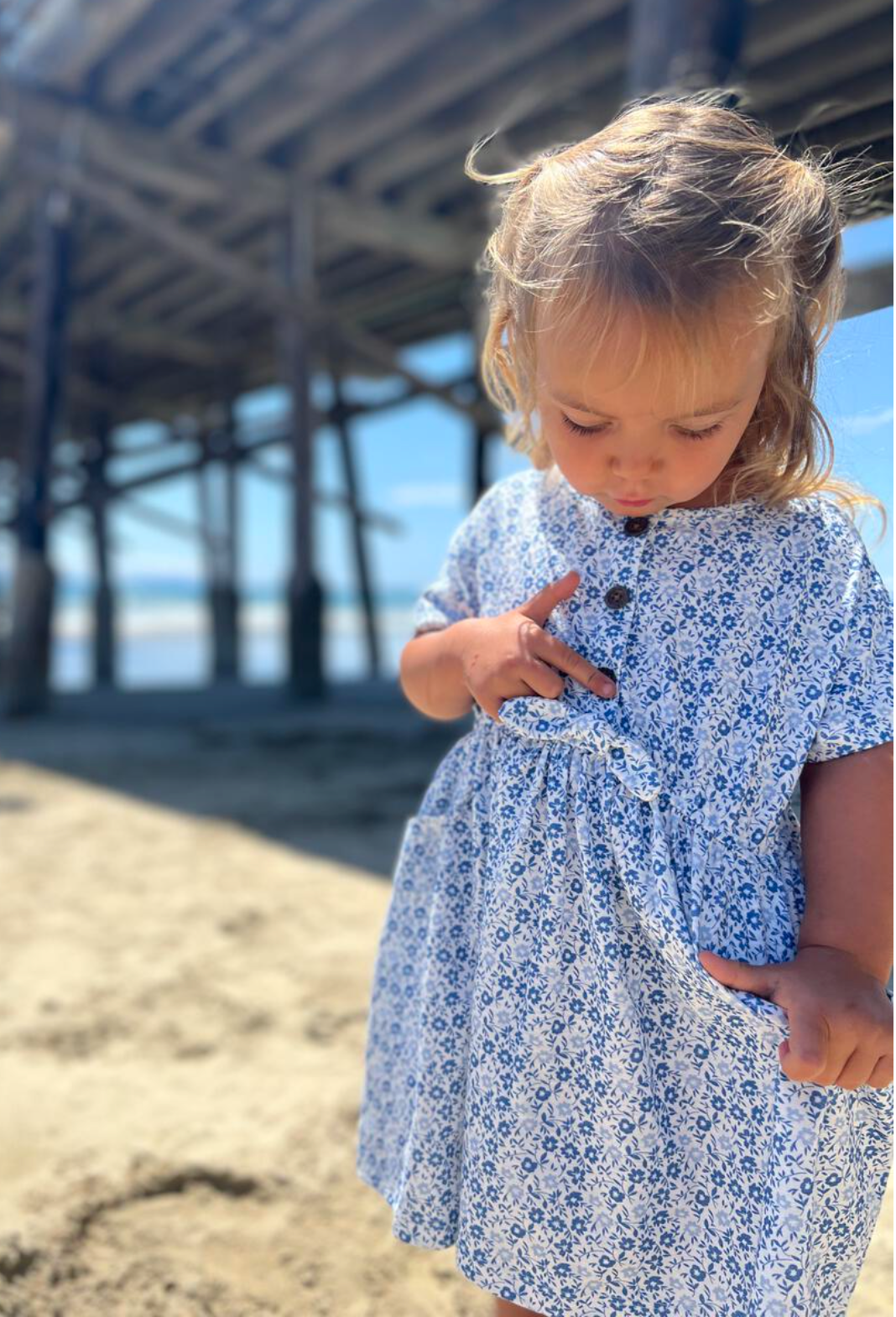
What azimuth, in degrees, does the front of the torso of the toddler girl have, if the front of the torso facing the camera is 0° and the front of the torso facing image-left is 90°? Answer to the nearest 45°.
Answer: approximately 0°
